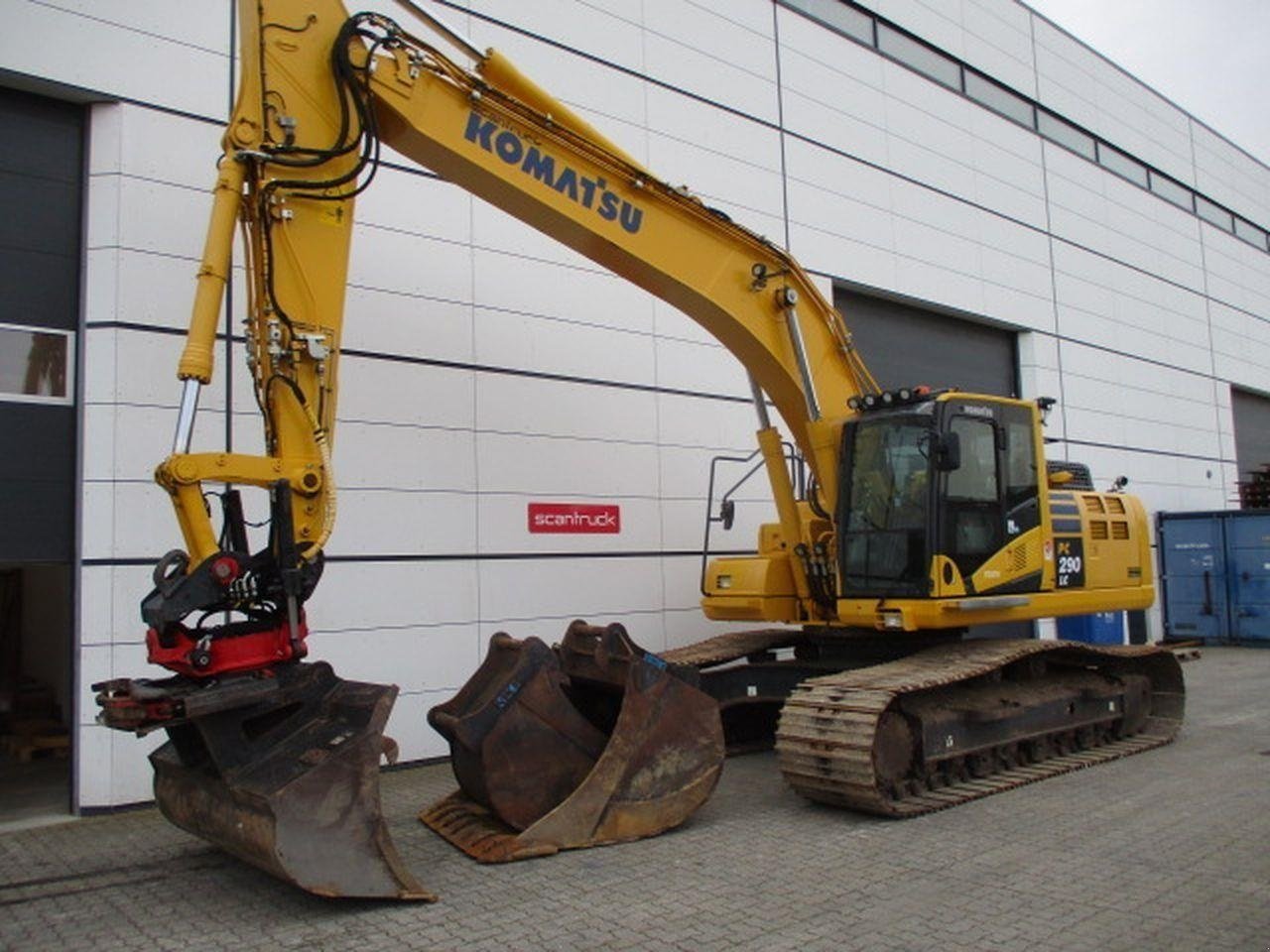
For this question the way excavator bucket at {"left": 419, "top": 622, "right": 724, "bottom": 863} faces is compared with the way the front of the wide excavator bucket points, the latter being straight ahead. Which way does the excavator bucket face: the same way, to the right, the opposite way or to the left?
the opposite way

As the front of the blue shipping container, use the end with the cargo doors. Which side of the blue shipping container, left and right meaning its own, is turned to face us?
front

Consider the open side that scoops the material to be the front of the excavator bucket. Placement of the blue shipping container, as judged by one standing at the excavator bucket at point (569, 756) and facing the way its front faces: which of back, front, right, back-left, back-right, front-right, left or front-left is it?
back

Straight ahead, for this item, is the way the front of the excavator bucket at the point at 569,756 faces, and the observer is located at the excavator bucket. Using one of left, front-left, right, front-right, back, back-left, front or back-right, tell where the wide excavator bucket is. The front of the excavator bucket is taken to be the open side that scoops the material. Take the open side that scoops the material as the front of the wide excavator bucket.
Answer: front

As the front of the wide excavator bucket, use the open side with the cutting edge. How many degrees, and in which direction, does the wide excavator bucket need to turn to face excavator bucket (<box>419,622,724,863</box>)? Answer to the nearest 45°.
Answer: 0° — it already faces it

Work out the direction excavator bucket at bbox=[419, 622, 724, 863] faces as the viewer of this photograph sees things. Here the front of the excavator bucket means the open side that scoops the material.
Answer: facing the viewer and to the left of the viewer

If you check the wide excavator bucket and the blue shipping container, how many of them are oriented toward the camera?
1

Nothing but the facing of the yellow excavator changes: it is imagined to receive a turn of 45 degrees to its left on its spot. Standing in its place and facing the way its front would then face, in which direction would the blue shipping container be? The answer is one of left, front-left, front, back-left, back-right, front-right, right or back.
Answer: back-left
